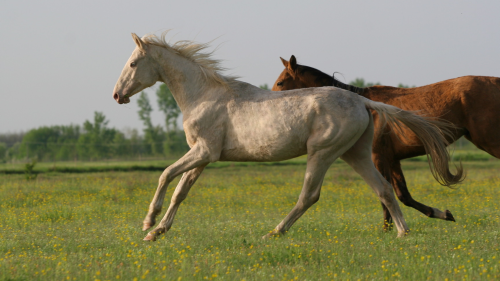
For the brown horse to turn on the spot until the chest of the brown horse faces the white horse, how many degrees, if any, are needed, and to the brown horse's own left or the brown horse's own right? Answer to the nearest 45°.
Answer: approximately 45° to the brown horse's own left

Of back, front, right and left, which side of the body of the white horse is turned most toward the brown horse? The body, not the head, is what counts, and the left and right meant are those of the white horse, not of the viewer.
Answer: back

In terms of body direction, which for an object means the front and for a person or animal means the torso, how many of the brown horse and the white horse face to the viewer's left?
2

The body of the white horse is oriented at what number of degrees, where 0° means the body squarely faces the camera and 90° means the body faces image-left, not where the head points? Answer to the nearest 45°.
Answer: approximately 90°

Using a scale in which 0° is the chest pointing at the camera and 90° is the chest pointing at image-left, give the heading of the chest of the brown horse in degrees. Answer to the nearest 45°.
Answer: approximately 90°
